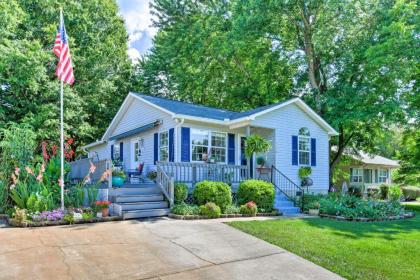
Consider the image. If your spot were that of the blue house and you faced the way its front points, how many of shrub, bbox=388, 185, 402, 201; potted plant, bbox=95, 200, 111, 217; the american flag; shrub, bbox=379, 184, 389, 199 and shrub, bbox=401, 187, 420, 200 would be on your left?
3

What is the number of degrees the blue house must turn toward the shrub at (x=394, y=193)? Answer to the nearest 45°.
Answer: approximately 90° to its left

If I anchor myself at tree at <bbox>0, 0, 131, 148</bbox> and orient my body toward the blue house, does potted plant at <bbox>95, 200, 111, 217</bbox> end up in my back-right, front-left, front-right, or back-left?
front-right

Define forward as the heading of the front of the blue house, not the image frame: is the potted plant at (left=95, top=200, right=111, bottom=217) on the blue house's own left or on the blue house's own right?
on the blue house's own right

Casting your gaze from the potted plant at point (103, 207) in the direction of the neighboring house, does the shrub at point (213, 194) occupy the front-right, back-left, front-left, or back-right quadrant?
front-right

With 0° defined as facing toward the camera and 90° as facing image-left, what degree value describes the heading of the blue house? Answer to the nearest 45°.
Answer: approximately 315°

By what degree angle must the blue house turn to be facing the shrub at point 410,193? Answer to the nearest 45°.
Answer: approximately 90° to its left

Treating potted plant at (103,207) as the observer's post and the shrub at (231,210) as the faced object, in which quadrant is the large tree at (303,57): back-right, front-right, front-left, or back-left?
front-left

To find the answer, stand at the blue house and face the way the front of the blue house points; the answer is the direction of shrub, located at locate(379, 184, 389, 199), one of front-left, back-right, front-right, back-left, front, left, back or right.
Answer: left

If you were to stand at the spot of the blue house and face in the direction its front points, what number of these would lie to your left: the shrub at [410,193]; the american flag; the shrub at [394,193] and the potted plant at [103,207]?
2

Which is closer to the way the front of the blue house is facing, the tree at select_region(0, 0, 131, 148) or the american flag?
the american flag

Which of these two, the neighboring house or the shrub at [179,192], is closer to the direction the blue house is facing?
the shrub
